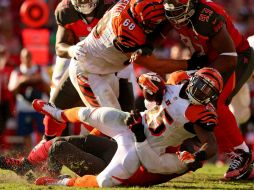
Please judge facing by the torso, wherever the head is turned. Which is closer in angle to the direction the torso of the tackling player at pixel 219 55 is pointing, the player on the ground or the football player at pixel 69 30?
the player on the ground

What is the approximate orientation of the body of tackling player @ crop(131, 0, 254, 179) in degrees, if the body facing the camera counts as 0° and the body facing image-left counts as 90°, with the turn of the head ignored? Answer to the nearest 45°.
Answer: approximately 45°

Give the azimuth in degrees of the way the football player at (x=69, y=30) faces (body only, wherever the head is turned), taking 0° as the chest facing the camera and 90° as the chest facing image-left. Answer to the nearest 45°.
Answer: approximately 315°
